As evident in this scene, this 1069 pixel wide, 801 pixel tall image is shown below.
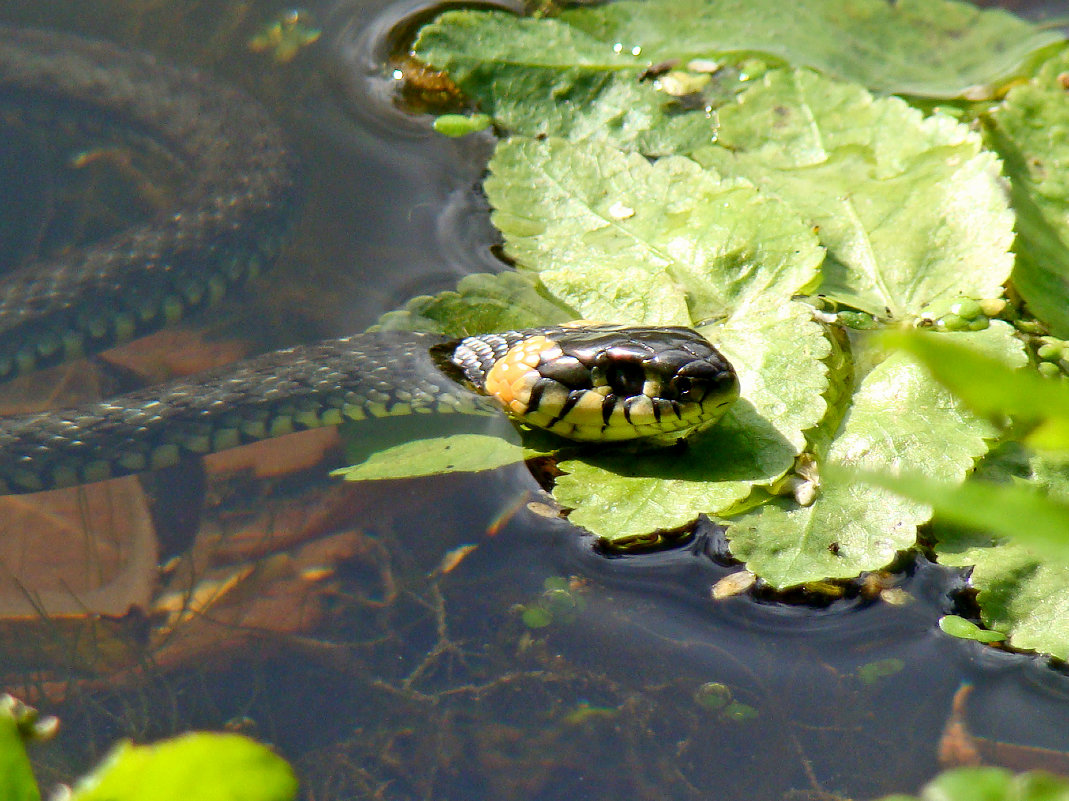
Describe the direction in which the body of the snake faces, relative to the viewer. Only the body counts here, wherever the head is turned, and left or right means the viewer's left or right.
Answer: facing to the right of the viewer

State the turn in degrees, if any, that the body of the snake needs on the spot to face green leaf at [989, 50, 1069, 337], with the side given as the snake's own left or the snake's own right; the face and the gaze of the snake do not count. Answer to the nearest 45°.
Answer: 0° — it already faces it

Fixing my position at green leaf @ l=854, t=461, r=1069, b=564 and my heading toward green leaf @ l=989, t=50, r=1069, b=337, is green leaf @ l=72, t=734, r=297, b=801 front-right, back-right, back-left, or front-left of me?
back-left

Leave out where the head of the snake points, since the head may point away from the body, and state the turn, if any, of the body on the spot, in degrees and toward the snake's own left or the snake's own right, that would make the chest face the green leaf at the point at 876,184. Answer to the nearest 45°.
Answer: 0° — it already faces it

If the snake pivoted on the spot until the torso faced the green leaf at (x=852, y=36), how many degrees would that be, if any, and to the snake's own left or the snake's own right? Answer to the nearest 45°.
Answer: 0° — it already faces it

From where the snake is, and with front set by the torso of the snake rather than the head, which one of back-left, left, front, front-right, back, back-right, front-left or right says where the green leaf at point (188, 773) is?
right

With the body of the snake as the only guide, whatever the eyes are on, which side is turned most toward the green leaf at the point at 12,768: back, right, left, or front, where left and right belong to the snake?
right
